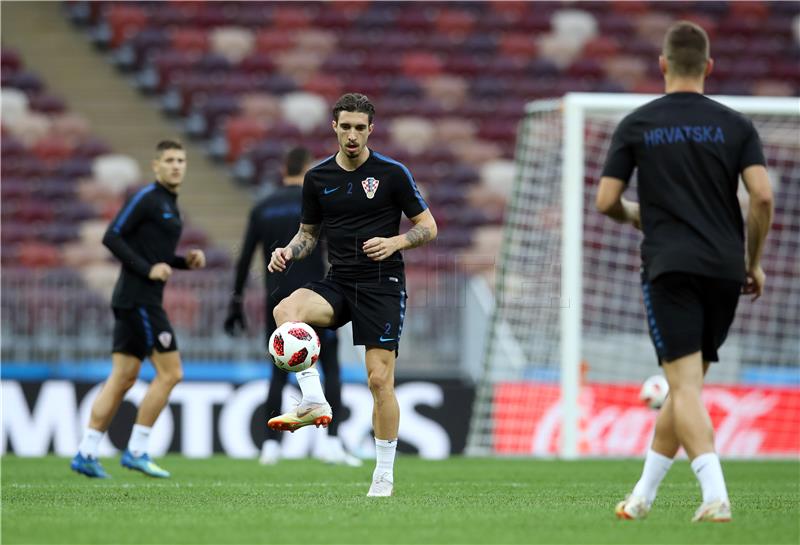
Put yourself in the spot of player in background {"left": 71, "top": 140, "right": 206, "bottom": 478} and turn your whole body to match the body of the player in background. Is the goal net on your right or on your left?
on your left

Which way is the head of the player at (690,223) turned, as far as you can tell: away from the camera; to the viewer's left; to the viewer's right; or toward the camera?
away from the camera

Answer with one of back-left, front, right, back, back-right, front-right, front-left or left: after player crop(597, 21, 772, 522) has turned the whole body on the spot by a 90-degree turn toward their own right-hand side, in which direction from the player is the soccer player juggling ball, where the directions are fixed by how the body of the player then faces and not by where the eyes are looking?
back-left

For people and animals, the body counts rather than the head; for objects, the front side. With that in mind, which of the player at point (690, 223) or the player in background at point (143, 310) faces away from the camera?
the player

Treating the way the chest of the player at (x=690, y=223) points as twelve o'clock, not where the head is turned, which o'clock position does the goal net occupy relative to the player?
The goal net is roughly at 12 o'clock from the player.

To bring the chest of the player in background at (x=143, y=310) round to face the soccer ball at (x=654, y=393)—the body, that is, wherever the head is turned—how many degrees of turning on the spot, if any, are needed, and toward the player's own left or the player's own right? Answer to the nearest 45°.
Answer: approximately 45° to the player's own left

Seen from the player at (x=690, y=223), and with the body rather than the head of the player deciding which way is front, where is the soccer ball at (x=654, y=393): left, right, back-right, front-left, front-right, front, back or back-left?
front

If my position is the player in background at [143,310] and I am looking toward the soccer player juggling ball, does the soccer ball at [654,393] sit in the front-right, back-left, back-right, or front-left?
front-left

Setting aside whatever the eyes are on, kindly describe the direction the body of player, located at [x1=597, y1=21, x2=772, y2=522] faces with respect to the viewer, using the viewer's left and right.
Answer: facing away from the viewer

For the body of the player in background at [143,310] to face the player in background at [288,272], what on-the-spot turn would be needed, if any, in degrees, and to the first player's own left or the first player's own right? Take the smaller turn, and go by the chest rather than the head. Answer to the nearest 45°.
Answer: approximately 90° to the first player's own left

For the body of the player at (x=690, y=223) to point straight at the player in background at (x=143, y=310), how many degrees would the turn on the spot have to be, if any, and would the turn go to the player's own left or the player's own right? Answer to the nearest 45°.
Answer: approximately 45° to the player's own left

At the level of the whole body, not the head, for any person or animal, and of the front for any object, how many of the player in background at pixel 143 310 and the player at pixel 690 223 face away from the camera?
1

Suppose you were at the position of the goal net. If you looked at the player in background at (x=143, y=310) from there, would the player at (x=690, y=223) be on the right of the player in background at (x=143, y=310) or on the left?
left

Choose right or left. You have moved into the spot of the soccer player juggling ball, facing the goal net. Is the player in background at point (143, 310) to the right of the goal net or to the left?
left

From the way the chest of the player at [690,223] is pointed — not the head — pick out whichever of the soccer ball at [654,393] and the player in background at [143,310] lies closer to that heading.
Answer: the soccer ball

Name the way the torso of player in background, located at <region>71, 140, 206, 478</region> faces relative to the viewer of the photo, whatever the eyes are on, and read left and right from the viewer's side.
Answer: facing the viewer and to the right of the viewer
